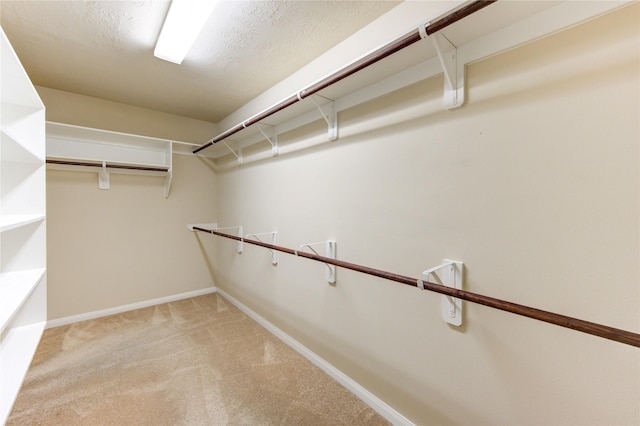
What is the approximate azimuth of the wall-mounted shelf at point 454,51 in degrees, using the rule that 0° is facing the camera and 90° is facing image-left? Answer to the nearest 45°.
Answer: approximately 45°

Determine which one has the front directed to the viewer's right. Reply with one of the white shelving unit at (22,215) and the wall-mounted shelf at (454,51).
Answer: the white shelving unit

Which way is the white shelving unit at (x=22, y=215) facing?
to the viewer's right

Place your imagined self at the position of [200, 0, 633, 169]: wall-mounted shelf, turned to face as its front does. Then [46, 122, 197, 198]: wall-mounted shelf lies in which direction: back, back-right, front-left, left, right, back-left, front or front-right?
front-right

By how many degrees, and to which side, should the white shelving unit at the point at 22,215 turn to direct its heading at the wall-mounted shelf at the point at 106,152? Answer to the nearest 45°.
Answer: approximately 45° to its left

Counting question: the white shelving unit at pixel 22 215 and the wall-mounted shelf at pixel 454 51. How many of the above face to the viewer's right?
1

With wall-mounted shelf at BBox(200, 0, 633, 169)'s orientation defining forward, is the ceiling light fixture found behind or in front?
in front

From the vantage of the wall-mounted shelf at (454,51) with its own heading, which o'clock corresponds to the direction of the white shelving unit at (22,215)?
The white shelving unit is roughly at 1 o'clock from the wall-mounted shelf.
